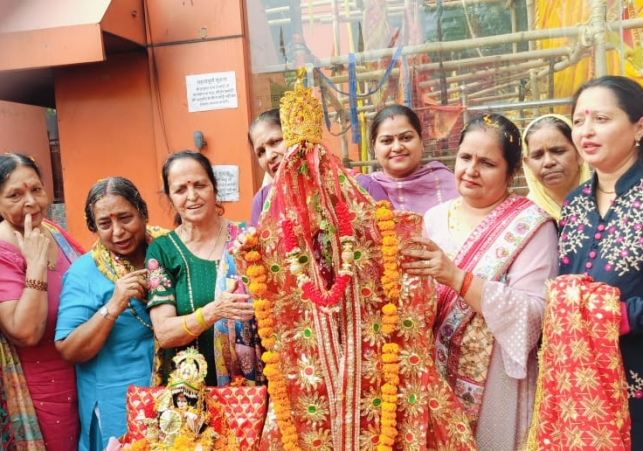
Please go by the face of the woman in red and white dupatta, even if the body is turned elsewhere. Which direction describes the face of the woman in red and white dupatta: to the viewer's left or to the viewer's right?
to the viewer's left

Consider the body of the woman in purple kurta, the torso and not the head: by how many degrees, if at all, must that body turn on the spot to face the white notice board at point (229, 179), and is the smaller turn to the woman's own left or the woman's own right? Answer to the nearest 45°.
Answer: approximately 135° to the woman's own right

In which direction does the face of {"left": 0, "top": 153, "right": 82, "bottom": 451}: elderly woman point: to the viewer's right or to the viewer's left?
to the viewer's right

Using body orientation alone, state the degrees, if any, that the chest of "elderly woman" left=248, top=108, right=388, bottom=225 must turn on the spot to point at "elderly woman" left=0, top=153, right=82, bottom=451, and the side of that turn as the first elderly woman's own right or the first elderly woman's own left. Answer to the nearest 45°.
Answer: approximately 90° to the first elderly woman's own right

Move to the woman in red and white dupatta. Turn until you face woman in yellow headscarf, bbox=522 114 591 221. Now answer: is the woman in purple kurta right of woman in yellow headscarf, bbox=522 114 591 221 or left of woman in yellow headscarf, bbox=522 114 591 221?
left

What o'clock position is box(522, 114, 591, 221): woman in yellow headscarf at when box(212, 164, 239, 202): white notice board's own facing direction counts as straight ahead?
The woman in yellow headscarf is roughly at 11 o'clock from the white notice board.
